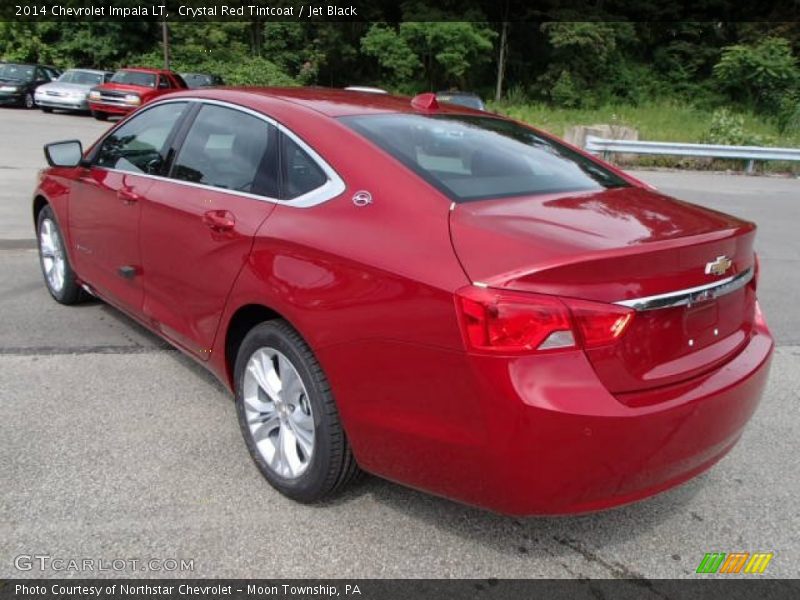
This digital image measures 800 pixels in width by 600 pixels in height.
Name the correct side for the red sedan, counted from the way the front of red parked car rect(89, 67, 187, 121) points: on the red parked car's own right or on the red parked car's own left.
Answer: on the red parked car's own left

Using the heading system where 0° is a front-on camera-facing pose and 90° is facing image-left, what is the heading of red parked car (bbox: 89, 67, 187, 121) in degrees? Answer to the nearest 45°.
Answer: approximately 45°

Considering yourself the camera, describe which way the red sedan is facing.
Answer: facing away from the viewer and to the left of the viewer

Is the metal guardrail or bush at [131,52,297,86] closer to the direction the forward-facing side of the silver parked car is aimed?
the metal guardrail

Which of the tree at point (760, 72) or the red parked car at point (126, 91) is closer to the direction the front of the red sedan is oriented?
the red parked car

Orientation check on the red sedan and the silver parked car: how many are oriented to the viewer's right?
0

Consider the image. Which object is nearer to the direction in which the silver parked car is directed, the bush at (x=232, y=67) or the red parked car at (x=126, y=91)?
the red parked car

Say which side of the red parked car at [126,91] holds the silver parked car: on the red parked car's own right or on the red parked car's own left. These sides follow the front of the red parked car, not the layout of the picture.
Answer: on the red parked car's own right

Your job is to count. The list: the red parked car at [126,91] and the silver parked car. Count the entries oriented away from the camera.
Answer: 0

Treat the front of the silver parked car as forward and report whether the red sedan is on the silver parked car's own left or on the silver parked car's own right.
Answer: on the silver parked car's own left

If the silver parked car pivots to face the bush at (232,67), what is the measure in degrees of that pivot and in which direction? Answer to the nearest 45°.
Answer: approximately 180°
